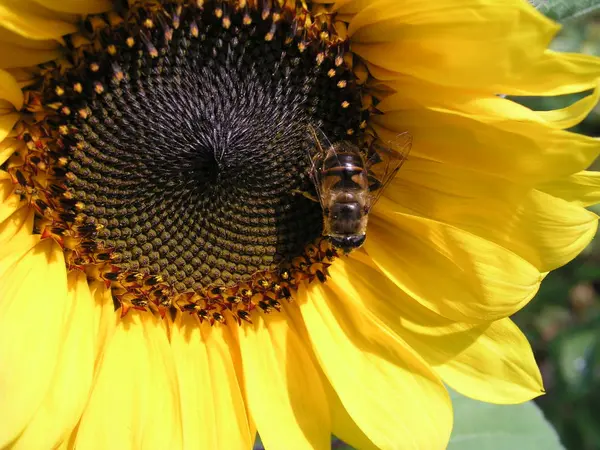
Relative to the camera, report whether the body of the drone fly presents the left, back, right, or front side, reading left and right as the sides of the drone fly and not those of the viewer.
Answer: front

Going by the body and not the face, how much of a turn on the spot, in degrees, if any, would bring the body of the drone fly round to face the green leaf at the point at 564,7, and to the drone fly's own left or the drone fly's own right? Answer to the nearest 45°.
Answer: approximately 90° to the drone fly's own left
